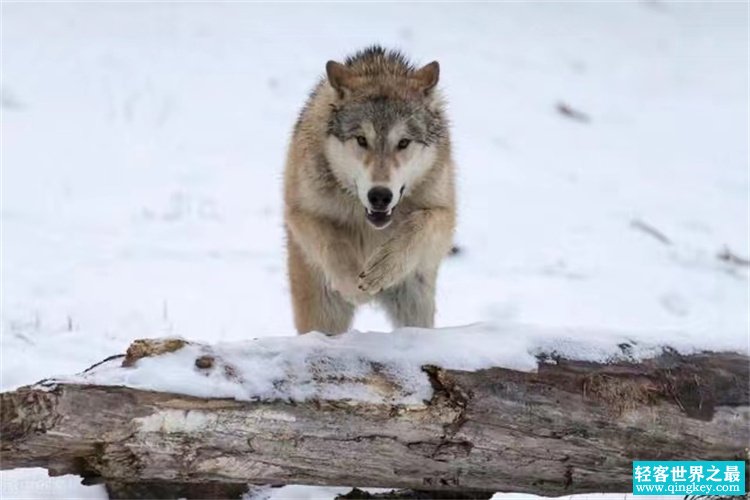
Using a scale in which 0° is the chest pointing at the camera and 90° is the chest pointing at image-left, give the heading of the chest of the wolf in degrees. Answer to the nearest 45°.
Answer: approximately 0°

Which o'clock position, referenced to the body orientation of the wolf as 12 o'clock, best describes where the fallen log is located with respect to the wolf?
The fallen log is roughly at 12 o'clock from the wolf.
